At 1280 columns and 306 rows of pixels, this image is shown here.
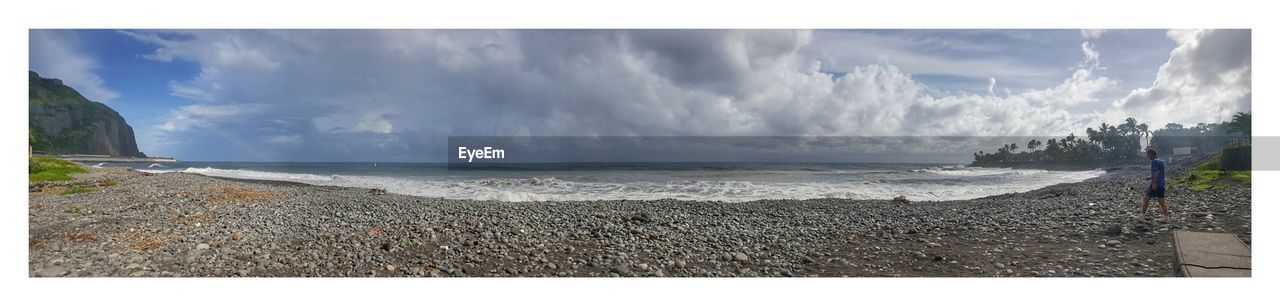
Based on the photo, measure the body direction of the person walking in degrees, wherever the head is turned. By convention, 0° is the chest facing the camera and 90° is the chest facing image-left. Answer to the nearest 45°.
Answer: approximately 90°

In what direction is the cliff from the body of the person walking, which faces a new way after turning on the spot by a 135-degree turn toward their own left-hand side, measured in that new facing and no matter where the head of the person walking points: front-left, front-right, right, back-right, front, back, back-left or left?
right
